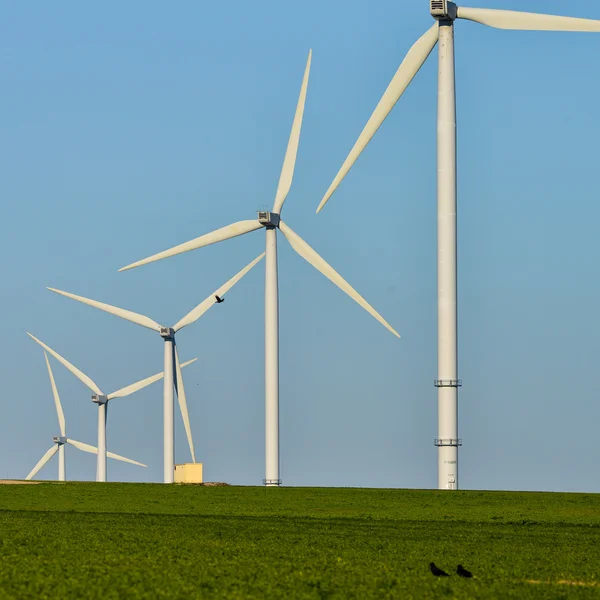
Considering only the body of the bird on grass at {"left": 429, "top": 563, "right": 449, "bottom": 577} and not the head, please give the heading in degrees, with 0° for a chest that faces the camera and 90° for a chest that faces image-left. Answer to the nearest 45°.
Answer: approximately 90°
